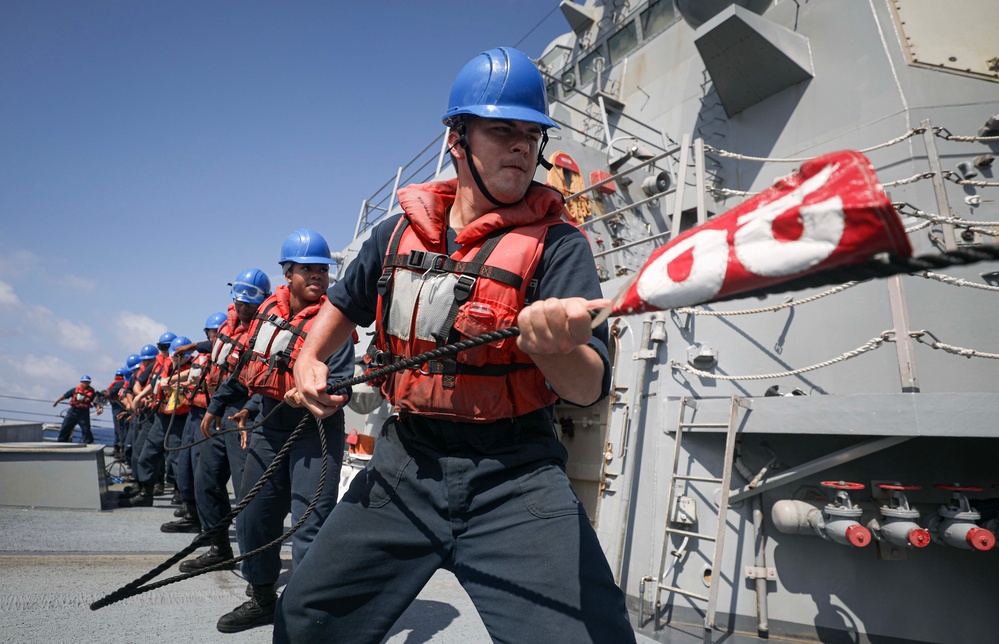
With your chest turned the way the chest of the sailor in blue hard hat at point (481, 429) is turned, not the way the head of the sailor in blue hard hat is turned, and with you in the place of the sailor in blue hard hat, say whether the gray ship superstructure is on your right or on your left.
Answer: on your left

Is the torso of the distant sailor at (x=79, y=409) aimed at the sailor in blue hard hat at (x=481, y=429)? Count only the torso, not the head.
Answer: yes

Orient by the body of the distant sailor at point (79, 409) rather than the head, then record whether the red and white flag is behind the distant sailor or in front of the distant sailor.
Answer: in front

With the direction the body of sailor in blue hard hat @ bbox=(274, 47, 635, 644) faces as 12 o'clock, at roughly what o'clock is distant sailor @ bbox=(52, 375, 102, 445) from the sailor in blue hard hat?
The distant sailor is roughly at 5 o'clock from the sailor in blue hard hat.

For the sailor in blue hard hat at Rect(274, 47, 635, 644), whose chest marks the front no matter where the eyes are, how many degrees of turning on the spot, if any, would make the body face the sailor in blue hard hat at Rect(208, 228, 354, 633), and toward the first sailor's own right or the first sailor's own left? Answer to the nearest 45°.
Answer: approximately 135° to the first sailor's own right

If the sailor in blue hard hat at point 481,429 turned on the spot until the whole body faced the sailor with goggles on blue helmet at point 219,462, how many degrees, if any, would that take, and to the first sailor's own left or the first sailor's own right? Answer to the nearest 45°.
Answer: approximately 135° to the first sailor's own right

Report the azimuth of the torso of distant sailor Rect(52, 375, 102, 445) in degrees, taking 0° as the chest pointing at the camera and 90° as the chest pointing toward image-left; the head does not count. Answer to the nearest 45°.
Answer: approximately 0°

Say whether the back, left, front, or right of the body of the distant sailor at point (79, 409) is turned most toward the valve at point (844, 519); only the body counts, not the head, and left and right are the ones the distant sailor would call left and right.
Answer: front

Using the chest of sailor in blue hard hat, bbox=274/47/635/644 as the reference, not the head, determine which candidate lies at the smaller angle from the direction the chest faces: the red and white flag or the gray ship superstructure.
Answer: the red and white flag

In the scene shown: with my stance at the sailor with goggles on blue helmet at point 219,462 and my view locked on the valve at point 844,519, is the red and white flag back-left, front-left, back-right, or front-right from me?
front-right

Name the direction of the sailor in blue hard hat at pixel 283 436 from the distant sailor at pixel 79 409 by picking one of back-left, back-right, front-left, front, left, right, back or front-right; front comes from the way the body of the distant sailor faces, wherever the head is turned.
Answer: front

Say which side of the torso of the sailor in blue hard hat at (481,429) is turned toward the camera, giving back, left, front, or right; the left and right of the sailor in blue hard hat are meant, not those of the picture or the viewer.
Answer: front
